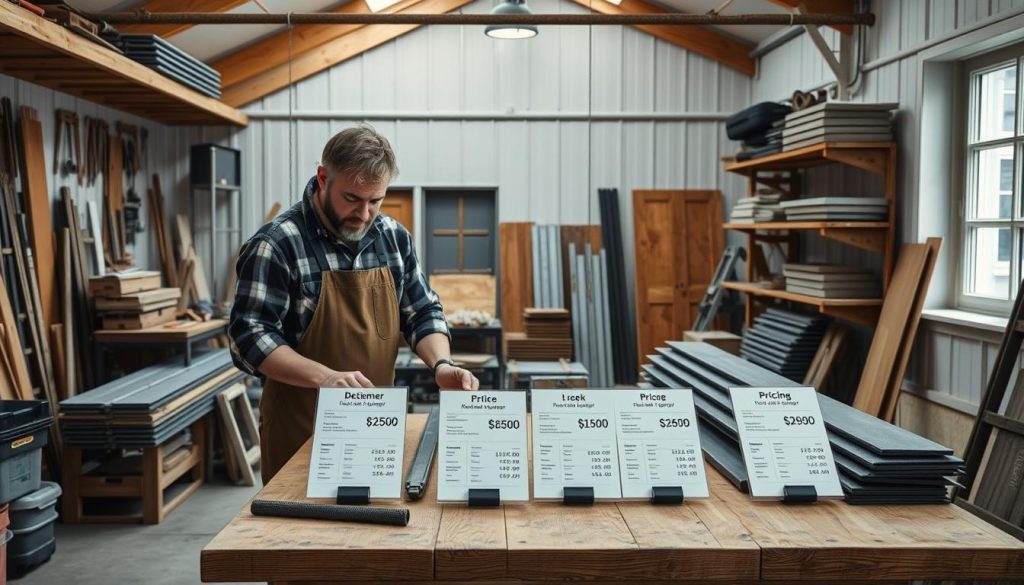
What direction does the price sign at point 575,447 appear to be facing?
toward the camera

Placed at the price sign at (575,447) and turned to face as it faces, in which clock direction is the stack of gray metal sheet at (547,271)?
The stack of gray metal sheet is roughly at 6 o'clock from the price sign.

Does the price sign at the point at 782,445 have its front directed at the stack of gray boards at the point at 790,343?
no

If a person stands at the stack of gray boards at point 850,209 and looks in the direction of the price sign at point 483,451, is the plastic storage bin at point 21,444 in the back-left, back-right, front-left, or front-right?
front-right

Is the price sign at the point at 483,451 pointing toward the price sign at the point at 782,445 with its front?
no

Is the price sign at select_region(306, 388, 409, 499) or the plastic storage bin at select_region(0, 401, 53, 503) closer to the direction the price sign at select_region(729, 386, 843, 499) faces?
the price sign

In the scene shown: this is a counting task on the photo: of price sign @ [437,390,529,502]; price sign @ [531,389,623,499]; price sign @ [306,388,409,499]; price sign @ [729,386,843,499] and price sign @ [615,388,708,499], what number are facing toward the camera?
5

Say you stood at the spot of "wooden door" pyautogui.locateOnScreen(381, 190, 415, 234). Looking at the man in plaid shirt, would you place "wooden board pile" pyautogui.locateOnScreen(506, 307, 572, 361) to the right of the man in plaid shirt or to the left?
left

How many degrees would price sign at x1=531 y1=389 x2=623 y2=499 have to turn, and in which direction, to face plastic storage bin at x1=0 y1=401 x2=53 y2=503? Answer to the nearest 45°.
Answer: approximately 135° to its right

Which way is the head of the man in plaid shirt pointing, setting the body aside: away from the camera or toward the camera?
toward the camera

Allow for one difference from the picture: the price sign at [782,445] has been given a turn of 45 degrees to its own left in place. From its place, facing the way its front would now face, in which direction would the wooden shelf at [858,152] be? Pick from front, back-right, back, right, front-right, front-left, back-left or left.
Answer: back-left

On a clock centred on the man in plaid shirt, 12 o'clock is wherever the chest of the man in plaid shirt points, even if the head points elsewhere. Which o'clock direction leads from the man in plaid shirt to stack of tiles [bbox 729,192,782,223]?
The stack of tiles is roughly at 9 o'clock from the man in plaid shirt.

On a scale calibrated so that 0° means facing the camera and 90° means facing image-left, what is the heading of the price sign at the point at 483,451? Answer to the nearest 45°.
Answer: approximately 0°

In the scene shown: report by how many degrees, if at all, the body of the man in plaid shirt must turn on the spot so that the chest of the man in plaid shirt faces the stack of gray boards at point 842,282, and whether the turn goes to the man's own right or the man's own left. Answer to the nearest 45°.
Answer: approximately 90° to the man's own left

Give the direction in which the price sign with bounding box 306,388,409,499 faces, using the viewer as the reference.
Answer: facing the viewer

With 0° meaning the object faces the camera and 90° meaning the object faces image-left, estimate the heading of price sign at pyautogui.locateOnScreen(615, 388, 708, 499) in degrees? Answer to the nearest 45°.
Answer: approximately 0°

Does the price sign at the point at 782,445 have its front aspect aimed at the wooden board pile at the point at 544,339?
no

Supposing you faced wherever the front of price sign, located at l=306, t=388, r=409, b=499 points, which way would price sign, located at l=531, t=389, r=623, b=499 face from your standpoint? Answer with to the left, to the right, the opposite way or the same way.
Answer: the same way

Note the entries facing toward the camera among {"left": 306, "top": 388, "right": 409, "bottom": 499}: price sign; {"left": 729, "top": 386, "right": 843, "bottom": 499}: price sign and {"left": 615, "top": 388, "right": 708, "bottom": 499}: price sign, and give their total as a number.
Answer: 3
